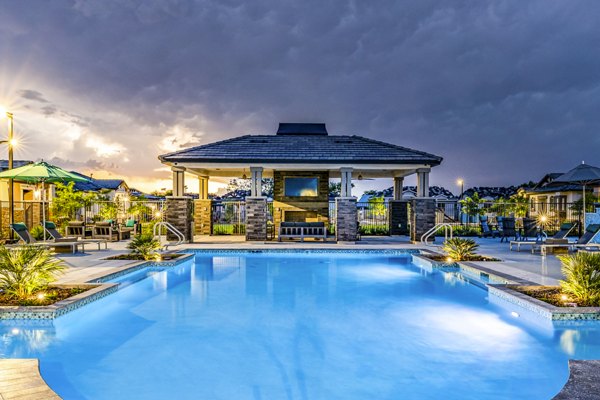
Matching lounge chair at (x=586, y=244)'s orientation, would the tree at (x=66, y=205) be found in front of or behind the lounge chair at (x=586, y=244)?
in front

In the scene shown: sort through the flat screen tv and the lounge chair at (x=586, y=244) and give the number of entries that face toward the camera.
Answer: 1

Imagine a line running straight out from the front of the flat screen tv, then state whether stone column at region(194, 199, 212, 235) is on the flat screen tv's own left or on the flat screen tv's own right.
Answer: on the flat screen tv's own right

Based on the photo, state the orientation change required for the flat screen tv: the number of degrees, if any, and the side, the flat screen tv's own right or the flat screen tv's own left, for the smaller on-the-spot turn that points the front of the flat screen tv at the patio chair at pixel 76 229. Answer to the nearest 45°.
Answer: approximately 45° to the flat screen tv's own right

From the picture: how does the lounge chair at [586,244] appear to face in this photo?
to the viewer's left

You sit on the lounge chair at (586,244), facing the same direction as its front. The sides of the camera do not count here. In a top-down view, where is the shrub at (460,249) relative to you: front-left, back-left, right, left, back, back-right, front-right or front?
front-left

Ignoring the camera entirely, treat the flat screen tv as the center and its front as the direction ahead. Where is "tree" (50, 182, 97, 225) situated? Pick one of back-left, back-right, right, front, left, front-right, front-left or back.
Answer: right

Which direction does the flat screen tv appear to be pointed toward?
toward the camera
